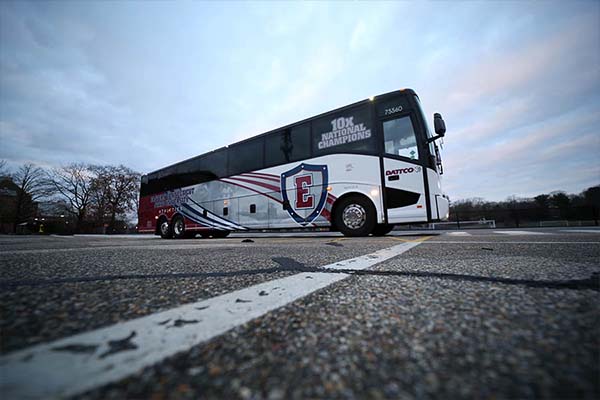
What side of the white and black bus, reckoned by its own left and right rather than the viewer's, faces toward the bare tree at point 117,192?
back

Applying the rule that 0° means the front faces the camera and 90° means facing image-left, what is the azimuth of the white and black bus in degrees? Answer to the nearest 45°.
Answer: approximately 315°
